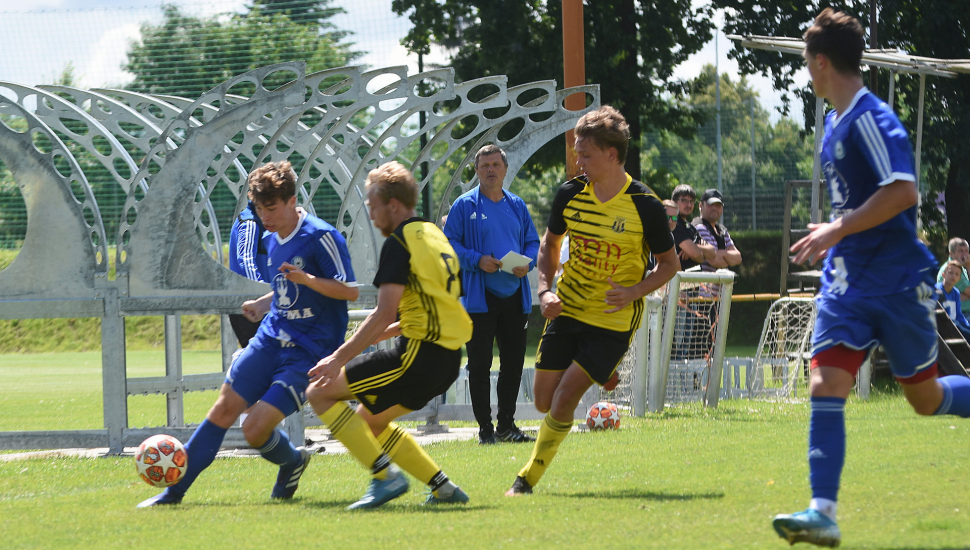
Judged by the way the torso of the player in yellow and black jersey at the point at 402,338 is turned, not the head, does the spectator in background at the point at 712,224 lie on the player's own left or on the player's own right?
on the player's own right

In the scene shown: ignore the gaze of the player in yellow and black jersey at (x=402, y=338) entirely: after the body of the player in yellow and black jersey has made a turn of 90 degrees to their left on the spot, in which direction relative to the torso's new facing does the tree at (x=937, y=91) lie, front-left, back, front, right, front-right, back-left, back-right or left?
back-left

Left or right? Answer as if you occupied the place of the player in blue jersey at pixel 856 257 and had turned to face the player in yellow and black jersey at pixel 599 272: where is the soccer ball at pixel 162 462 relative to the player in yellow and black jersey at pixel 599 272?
left

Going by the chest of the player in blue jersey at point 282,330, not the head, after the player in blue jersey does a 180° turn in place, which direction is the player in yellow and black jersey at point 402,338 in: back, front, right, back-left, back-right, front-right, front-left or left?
right

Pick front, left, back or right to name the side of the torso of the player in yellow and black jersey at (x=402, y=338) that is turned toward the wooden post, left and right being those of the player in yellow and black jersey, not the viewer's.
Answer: right

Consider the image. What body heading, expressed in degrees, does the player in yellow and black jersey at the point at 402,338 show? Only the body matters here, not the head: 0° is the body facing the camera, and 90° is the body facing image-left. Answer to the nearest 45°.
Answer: approximately 90°

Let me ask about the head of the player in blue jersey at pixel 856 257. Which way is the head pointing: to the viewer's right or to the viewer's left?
to the viewer's left

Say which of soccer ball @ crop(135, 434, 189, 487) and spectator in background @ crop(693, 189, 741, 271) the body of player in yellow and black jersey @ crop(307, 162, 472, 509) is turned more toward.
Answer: the soccer ball

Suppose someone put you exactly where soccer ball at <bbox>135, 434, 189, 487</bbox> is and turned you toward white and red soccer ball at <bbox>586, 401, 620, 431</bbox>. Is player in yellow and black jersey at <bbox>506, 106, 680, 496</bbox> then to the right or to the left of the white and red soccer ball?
right

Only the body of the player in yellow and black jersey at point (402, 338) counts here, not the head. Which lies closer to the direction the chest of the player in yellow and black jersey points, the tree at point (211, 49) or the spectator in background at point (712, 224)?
the tree
